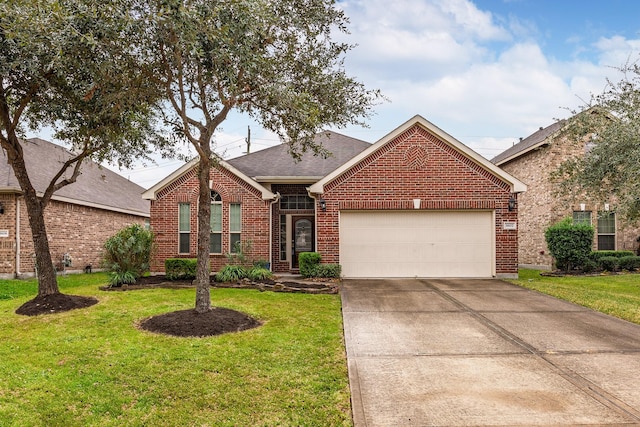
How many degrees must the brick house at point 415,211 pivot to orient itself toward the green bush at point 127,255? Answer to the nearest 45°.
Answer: approximately 90° to its right

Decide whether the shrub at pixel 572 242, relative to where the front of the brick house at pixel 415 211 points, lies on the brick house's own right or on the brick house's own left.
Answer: on the brick house's own left

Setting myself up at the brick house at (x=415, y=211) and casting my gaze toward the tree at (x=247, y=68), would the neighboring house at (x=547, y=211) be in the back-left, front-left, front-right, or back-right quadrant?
back-left

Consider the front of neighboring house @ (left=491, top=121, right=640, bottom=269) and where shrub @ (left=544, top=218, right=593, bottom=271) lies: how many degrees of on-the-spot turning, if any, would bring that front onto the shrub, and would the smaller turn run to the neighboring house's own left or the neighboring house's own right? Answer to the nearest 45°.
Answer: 0° — it already faces it

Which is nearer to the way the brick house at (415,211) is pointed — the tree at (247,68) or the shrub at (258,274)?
the tree

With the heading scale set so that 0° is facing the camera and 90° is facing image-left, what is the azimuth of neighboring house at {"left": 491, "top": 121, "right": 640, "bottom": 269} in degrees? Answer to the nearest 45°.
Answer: approximately 0°

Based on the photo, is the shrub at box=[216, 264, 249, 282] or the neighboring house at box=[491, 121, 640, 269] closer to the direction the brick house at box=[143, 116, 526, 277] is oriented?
the shrub

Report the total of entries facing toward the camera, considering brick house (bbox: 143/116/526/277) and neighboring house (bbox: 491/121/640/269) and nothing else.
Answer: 2

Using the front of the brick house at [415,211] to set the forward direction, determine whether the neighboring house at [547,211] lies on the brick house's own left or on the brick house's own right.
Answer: on the brick house's own left

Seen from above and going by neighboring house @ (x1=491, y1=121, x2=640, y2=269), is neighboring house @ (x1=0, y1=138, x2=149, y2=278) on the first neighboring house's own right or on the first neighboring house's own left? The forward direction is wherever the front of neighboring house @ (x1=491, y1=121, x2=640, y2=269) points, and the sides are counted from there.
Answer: on the first neighboring house's own right

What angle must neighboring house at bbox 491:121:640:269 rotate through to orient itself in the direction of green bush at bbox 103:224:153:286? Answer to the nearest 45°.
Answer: approximately 45° to its right
